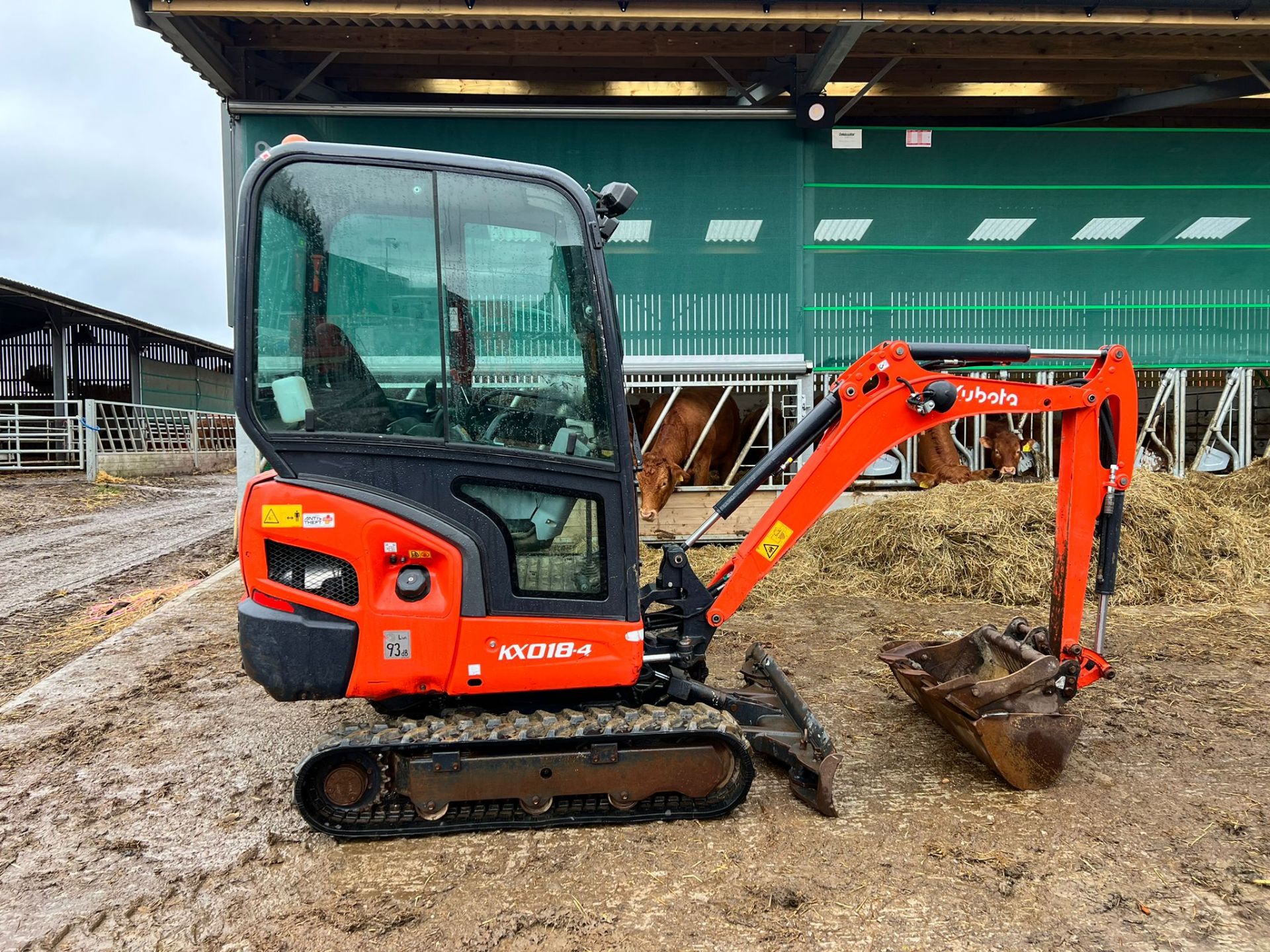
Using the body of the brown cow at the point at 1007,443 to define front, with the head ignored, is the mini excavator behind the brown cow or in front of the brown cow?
in front

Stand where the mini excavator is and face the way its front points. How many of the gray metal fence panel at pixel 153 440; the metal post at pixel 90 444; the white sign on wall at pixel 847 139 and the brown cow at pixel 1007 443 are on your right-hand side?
0

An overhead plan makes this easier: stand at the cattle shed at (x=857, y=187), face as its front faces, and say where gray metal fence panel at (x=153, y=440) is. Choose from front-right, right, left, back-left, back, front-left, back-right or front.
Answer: back-right

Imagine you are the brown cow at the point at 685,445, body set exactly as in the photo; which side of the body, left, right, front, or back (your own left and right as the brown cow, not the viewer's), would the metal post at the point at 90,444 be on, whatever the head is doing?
right

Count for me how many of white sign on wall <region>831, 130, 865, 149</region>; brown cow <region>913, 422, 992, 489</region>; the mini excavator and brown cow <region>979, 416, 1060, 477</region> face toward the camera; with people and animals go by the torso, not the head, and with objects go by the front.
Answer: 3

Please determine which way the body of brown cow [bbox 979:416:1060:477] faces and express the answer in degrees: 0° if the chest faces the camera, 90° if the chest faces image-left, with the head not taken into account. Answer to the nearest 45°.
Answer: approximately 0°

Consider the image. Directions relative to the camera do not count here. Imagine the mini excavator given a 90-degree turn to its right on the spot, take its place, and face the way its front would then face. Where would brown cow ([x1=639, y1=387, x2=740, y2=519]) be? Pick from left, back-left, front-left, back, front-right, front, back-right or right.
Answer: back

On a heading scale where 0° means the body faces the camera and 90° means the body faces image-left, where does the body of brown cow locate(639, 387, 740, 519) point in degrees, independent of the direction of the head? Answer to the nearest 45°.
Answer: approximately 45°

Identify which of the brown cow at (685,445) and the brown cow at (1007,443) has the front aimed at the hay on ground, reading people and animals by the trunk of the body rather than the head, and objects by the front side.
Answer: the brown cow at (1007,443)

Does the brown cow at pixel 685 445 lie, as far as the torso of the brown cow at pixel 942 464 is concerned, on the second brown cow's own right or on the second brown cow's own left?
on the second brown cow's own right

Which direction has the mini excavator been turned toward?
to the viewer's right

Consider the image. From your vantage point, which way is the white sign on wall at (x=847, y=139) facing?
toward the camera

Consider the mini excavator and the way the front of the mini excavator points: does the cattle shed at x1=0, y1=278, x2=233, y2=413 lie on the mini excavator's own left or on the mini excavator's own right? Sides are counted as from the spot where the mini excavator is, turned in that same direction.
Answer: on the mini excavator's own left

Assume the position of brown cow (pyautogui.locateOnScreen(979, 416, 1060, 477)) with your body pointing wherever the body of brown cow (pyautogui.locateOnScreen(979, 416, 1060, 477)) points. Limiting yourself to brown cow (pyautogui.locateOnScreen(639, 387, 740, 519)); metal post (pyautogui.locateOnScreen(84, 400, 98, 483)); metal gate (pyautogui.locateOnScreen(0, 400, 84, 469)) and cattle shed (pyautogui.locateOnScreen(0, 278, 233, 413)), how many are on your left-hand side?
0
